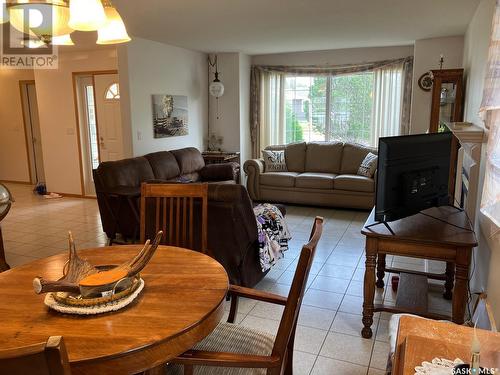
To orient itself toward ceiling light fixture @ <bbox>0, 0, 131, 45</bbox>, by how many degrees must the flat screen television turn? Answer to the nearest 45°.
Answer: approximately 90° to its left

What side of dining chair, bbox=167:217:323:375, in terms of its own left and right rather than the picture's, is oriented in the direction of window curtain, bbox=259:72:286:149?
right

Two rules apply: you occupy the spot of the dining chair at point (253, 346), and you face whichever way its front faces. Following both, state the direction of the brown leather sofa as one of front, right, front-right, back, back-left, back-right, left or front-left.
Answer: right

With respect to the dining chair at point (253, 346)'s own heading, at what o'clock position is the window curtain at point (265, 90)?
The window curtain is roughly at 3 o'clock from the dining chair.

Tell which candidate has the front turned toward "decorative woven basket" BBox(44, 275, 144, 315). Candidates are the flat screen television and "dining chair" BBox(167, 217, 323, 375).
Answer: the dining chair

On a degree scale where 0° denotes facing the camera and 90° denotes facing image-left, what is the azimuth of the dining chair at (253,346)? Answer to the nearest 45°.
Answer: approximately 90°

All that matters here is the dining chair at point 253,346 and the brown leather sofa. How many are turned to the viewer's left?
1

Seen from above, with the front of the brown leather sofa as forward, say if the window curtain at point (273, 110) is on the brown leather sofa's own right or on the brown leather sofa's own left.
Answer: on the brown leather sofa's own left
